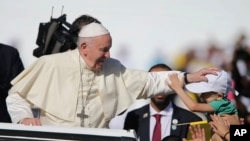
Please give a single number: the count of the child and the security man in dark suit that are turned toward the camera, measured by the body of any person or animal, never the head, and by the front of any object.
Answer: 1

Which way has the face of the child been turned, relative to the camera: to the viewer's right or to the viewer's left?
to the viewer's left

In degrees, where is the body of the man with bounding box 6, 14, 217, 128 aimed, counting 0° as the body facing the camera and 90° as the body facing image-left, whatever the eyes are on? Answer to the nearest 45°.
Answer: approximately 315°

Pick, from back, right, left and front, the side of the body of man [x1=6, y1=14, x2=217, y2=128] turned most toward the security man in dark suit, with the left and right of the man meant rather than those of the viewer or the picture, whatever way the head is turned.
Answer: left

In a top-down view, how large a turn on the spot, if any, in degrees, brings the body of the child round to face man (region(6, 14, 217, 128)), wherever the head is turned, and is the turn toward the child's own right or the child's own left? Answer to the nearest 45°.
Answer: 0° — they already face them

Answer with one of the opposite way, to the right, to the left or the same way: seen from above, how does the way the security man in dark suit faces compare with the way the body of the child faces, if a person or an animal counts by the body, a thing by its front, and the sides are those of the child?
to the left

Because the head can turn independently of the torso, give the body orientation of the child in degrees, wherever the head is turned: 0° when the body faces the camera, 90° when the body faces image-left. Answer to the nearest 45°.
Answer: approximately 90°

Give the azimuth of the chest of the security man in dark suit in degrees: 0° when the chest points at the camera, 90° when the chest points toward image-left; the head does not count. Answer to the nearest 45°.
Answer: approximately 0°
